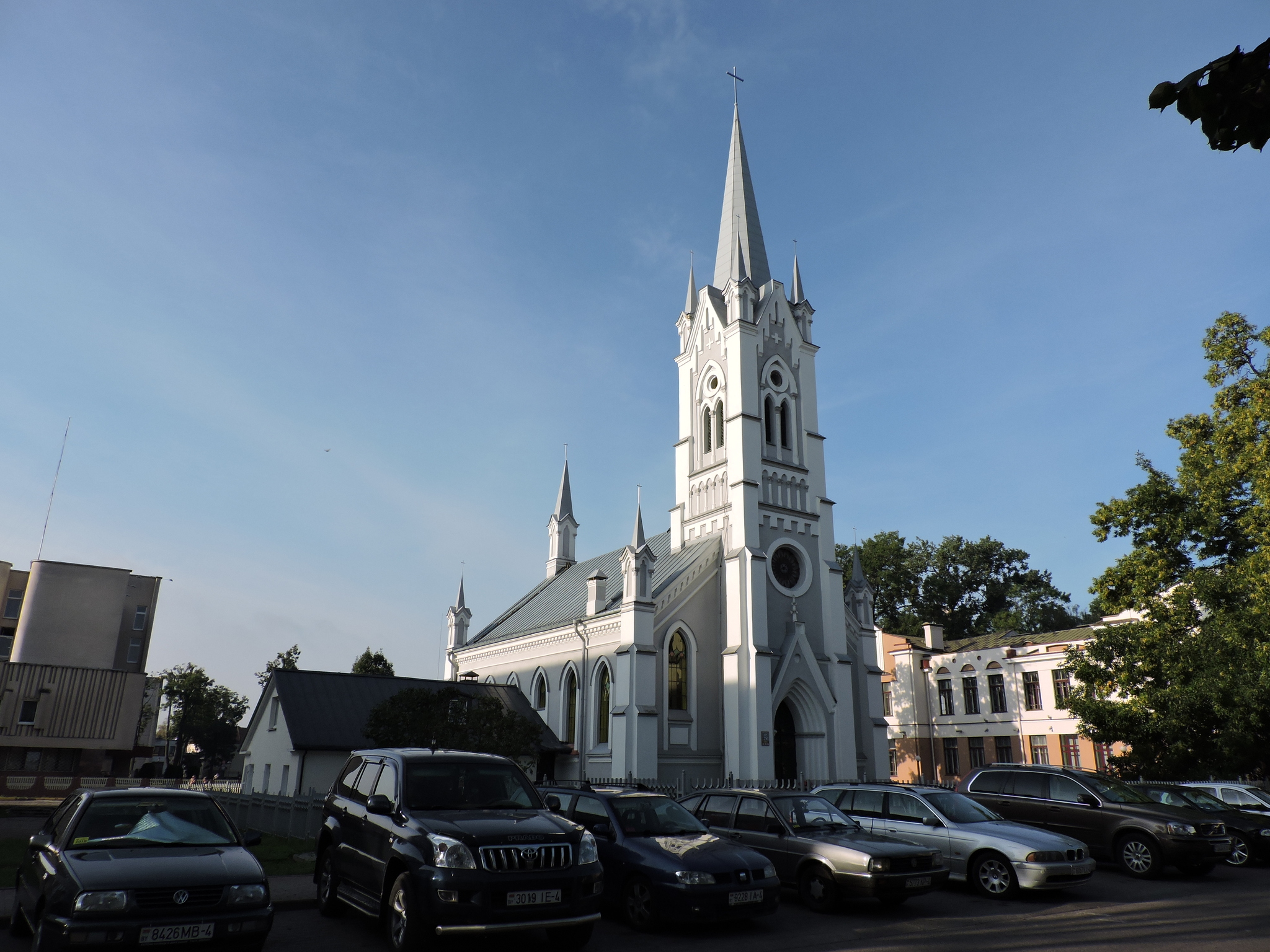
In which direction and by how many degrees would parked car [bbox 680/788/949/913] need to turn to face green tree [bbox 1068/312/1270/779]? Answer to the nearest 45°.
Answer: approximately 90° to its left

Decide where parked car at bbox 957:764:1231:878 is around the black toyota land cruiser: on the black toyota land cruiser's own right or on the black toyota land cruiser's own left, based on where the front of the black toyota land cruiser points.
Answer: on the black toyota land cruiser's own left

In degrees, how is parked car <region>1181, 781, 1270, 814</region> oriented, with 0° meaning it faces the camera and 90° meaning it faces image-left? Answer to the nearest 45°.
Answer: approximately 315°

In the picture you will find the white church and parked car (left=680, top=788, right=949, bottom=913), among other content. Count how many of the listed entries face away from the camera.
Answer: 0

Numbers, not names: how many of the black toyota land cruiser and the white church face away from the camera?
0

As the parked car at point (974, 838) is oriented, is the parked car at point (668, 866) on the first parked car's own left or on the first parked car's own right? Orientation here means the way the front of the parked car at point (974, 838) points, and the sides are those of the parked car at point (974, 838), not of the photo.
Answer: on the first parked car's own right

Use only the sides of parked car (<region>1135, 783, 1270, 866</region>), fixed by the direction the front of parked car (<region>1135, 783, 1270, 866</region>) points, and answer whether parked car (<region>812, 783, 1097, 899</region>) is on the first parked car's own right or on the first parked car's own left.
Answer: on the first parked car's own right

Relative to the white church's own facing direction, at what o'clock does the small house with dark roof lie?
The small house with dark roof is roughly at 4 o'clock from the white church.

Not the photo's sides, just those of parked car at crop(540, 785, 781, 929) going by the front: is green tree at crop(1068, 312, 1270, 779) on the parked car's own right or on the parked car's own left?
on the parked car's own left

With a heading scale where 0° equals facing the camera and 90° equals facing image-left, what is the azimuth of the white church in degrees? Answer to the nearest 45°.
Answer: approximately 315°

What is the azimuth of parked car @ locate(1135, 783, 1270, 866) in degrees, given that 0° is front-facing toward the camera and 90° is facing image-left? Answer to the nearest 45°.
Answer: approximately 315°

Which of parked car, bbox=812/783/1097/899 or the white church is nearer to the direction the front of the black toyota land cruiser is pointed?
the parked car

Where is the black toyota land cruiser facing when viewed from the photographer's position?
facing the viewer and to the right of the viewer
